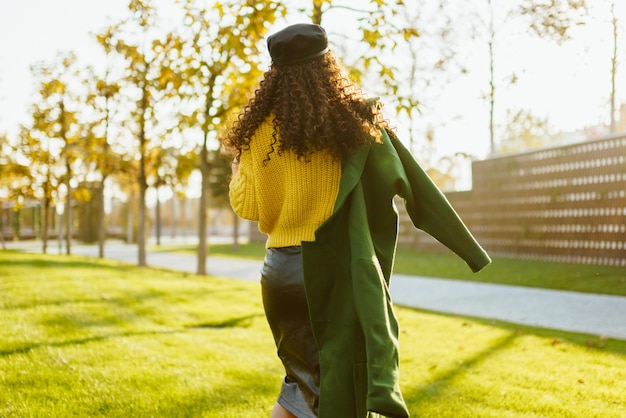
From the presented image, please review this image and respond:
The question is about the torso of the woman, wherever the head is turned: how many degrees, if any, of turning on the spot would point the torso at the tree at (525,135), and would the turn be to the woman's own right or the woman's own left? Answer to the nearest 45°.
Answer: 0° — they already face it

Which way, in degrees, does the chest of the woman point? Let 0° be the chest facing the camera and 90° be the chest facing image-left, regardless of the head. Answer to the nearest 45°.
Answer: approximately 180°

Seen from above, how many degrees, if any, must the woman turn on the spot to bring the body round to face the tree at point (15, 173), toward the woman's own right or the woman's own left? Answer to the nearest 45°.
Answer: approximately 45° to the woman's own left

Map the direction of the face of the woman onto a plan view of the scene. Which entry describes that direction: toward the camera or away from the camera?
away from the camera
